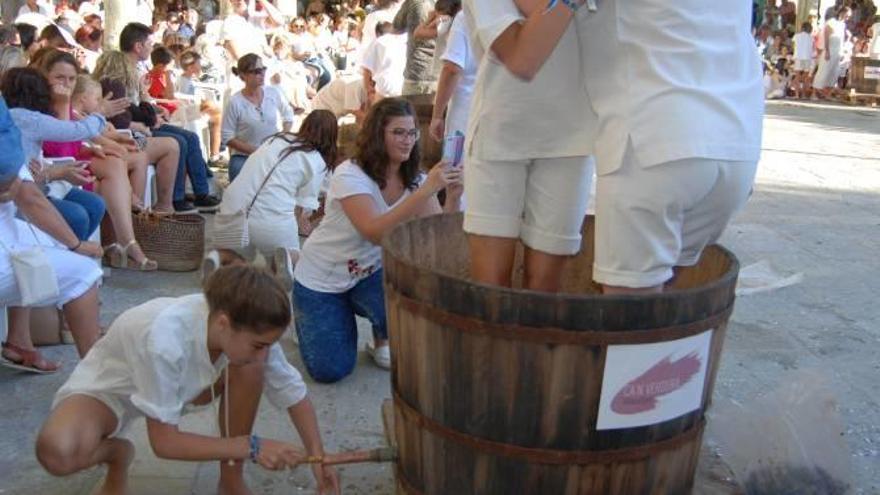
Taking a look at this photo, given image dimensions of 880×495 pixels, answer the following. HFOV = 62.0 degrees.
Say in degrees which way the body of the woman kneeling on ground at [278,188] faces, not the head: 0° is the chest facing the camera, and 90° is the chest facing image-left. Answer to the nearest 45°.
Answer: approximately 225°

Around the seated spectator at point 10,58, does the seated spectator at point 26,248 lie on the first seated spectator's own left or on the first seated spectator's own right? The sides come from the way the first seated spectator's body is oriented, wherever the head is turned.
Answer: on the first seated spectator's own right

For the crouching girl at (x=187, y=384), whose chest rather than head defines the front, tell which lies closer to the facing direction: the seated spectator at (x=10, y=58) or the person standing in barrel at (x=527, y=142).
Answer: the person standing in barrel

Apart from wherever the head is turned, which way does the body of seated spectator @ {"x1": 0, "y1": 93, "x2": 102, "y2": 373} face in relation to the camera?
to the viewer's right

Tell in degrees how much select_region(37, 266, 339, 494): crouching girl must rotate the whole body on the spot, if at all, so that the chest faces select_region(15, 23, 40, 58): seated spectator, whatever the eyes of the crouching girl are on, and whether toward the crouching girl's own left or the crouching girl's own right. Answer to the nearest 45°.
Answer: approximately 135° to the crouching girl's own left

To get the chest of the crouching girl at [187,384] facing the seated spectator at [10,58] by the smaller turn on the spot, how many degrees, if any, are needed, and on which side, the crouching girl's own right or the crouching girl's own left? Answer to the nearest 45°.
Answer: approximately 135° to the crouching girl's own left

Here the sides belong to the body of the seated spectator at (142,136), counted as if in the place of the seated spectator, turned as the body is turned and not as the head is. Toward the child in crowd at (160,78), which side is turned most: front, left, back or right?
left
